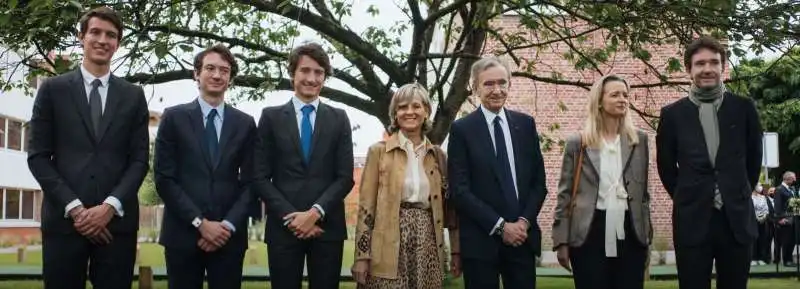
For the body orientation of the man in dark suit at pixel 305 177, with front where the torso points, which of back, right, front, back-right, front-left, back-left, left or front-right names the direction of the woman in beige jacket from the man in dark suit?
left

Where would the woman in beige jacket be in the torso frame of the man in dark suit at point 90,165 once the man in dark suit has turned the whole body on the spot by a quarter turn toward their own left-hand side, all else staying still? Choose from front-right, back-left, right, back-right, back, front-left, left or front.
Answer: front

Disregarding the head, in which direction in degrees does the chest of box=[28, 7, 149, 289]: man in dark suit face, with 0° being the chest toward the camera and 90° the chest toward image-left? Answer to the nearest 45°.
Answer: approximately 0°

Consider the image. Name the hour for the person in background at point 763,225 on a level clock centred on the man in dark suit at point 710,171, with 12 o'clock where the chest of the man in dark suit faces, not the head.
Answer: The person in background is roughly at 6 o'clock from the man in dark suit.

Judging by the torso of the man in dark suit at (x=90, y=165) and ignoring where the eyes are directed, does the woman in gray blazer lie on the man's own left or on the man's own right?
on the man's own left
